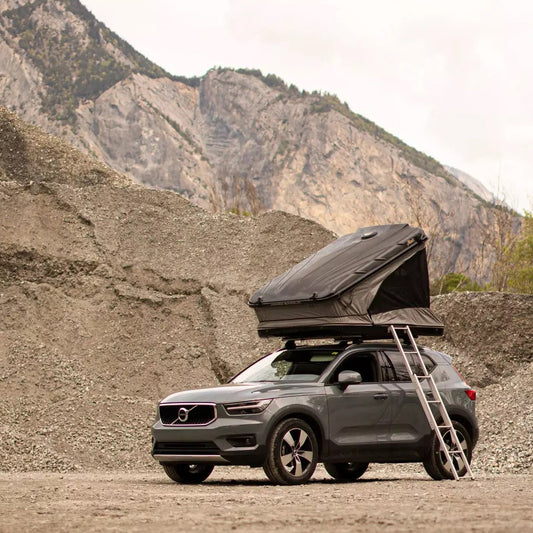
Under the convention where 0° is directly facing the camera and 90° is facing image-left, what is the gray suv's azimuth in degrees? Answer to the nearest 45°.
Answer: approximately 45°
